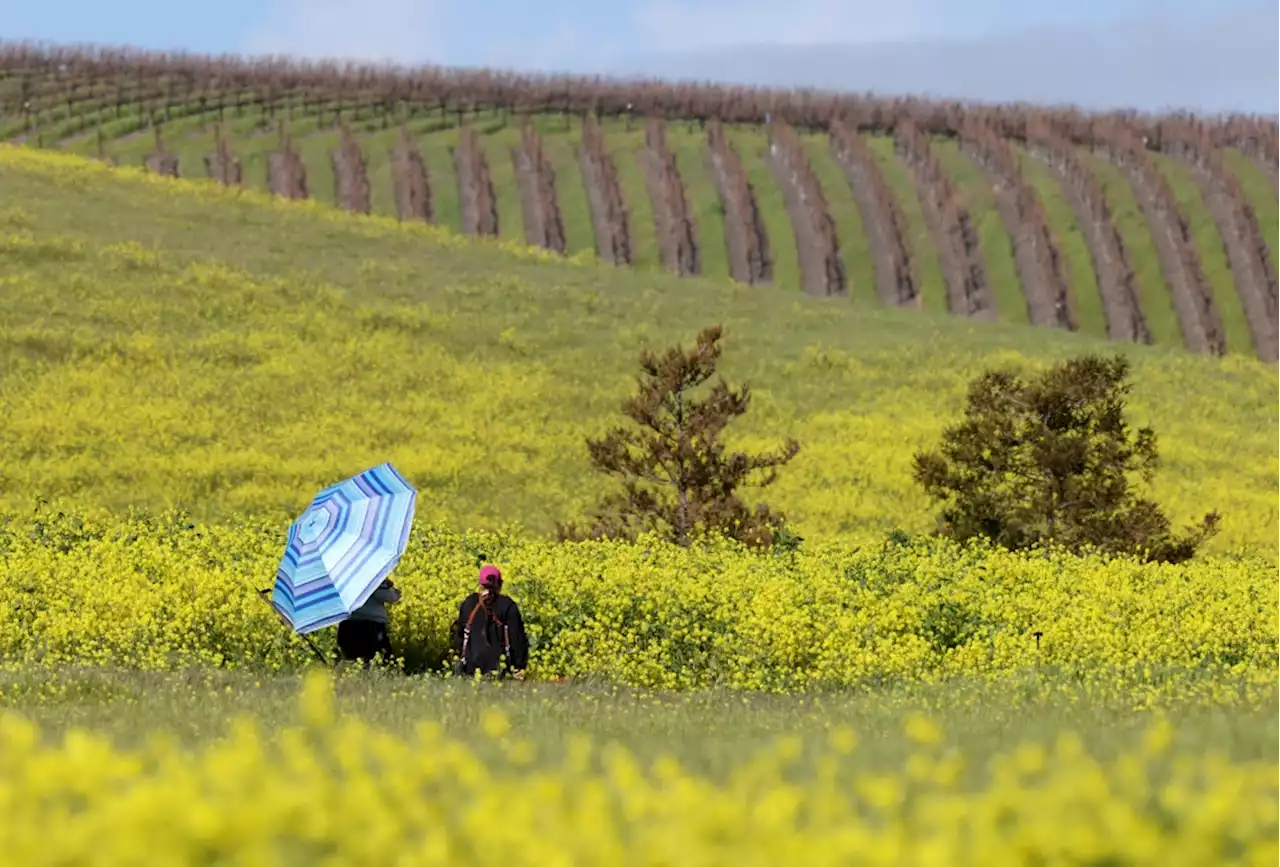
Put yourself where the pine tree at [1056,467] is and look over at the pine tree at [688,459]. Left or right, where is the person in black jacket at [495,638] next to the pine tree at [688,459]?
left

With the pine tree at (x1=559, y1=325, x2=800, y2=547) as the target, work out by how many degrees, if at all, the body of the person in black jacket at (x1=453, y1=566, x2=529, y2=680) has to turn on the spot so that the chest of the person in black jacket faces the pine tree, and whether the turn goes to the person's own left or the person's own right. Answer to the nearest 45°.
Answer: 0° — they already face it

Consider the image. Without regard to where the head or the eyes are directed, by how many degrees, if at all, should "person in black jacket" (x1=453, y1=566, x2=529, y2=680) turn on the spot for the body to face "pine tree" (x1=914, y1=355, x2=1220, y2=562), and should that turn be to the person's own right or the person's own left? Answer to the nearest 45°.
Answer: approximately 45° to the person's own right

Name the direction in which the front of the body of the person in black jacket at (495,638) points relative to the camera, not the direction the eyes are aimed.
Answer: away from the camera
